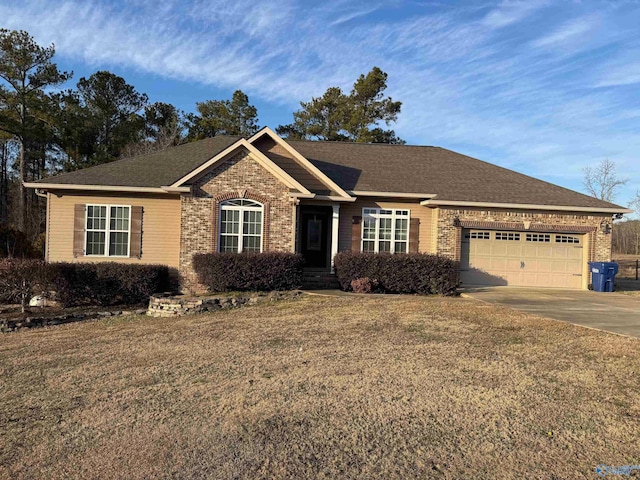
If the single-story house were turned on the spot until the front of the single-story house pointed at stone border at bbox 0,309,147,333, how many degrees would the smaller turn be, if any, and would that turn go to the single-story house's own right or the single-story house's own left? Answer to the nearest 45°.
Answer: approximately 45° to the single-story house's own right

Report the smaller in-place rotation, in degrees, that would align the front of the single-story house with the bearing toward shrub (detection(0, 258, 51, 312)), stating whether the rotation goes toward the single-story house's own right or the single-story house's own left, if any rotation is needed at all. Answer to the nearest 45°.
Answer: approximately 45° to the single-story house's own right

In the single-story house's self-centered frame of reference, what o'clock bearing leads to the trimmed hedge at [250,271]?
The trimmed hedge is roughly at 1 o'clock from the single-story house.

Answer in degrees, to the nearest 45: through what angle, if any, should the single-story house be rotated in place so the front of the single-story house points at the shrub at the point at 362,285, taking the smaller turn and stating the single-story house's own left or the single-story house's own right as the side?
approximately 45° to the single-story house's own left

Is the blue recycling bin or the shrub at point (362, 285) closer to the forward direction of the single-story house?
the shrub

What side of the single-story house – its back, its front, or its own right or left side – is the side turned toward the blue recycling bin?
left

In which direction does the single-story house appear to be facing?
toward the camera

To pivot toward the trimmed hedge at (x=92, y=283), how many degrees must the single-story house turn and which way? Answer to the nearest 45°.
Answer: approximately 90° to its right
